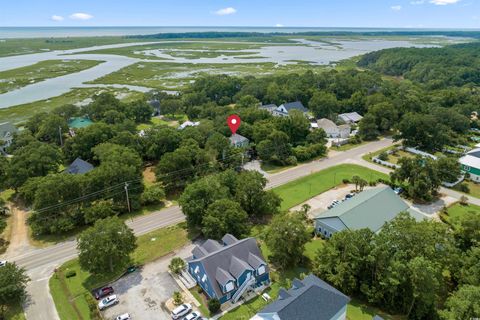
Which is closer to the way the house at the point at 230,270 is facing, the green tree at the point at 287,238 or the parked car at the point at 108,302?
the green tree

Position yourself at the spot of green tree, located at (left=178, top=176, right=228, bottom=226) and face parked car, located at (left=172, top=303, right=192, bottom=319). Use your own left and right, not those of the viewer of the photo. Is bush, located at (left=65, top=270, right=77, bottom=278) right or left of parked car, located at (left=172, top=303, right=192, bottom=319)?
right

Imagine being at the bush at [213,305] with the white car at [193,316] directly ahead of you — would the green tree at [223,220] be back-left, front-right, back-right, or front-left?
back-right
